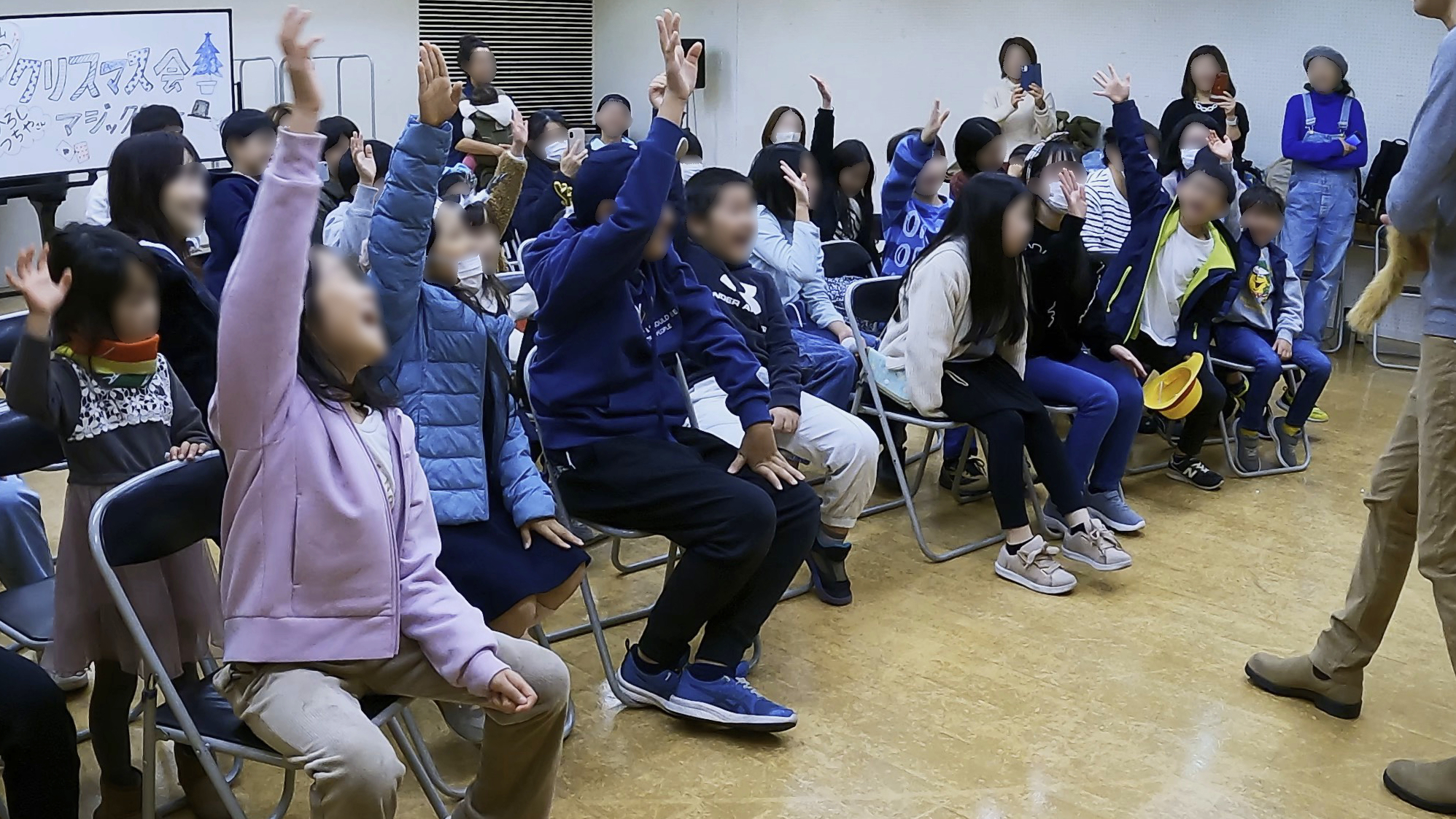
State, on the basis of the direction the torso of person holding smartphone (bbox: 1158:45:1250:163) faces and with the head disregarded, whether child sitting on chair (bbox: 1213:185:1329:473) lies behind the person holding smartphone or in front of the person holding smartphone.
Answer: in front

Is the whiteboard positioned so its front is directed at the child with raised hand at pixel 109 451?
yes

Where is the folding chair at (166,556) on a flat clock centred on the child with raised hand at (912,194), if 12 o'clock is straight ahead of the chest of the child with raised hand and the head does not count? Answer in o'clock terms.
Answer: The folding chair is roughly at 2 o'clock from the child with raised hand.

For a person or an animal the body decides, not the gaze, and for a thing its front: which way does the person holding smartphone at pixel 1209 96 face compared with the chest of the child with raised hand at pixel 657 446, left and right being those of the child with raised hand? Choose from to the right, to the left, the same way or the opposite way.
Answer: to the right

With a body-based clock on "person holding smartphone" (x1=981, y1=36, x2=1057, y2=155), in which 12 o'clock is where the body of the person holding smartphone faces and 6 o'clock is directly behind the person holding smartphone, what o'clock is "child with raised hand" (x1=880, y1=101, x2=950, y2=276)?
The child with raised hand is roughly at 12 o'clock from the person holding smartphone.

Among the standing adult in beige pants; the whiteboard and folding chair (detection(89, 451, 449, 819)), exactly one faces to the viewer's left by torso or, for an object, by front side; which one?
the standing adult in beige pants

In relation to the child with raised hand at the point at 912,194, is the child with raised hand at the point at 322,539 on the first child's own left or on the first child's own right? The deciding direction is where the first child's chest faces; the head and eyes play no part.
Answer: on the first child's own right

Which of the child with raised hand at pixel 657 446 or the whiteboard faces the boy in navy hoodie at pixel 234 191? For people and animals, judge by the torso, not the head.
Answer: the whiteboard

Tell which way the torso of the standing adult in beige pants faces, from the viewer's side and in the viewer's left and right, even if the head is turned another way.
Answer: facing to the left of the viewer

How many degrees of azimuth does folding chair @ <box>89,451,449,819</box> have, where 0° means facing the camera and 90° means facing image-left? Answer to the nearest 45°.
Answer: approximately 315°

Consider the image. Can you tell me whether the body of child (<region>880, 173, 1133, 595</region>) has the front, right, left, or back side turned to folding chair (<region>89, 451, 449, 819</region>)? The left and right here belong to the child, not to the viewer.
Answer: right
